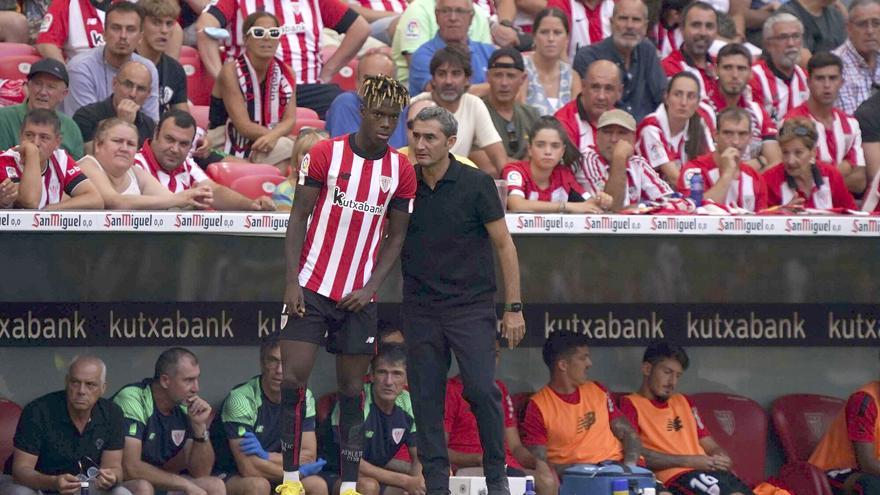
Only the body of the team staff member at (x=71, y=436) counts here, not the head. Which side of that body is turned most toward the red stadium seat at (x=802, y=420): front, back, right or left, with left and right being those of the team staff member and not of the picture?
left

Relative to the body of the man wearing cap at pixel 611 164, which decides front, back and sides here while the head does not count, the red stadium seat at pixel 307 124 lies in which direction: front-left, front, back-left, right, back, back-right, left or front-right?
right

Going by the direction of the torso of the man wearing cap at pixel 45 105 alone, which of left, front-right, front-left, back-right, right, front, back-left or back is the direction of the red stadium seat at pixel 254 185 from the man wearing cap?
left

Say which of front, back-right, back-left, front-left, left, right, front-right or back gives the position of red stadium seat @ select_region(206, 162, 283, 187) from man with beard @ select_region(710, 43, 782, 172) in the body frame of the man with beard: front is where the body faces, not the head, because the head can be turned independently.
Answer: front-right

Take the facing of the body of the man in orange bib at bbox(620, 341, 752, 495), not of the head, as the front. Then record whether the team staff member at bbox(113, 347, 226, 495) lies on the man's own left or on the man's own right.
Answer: on the man's own right

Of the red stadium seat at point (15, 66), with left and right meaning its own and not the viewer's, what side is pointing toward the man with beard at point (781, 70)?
left

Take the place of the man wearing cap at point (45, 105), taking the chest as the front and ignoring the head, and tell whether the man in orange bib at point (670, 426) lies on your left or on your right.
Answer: on your left

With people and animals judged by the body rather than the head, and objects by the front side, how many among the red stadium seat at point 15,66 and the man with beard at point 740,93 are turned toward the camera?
2
